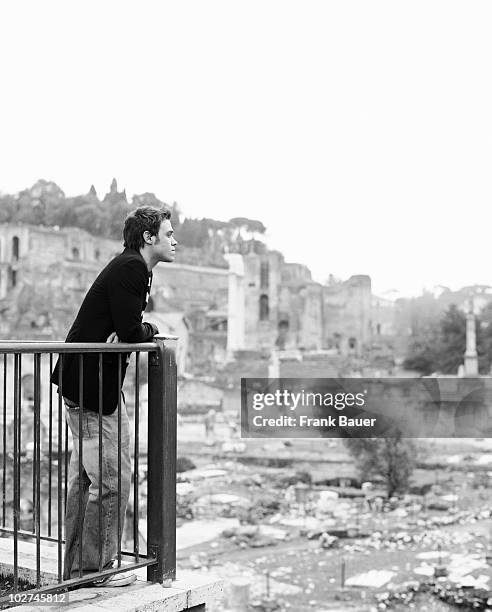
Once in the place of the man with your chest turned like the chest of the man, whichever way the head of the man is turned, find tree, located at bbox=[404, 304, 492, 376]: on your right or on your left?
on your left

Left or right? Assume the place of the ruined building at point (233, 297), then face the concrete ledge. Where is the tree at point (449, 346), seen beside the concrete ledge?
left

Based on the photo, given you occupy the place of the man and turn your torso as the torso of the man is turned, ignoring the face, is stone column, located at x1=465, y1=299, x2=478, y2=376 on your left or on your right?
on your left

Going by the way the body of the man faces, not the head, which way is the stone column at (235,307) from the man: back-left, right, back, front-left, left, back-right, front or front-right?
left

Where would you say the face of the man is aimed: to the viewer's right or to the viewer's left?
to the viewer's right

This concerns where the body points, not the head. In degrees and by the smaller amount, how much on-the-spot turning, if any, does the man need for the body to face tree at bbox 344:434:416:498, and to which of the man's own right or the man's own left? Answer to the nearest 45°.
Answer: approximately 90° to the man's own left

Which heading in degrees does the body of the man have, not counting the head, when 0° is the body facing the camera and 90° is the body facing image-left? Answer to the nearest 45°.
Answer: approximately 270°
